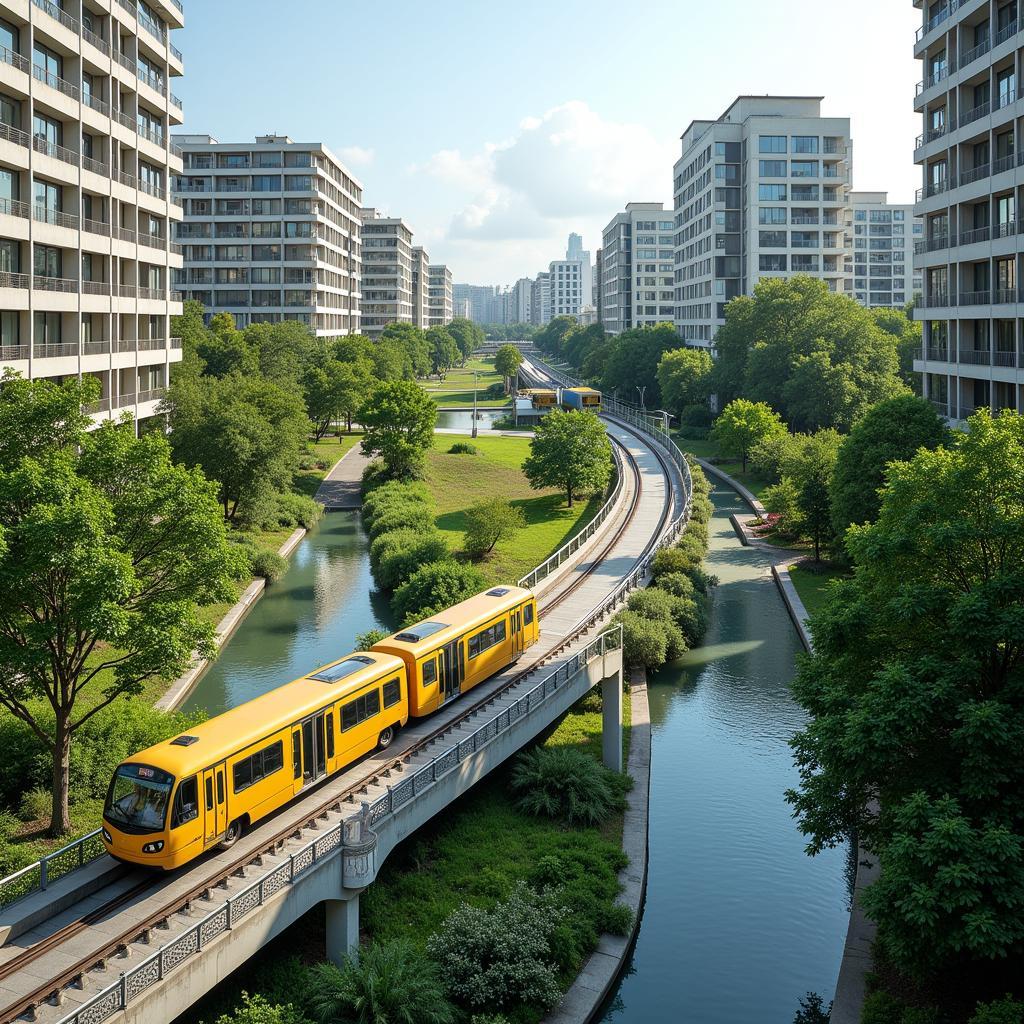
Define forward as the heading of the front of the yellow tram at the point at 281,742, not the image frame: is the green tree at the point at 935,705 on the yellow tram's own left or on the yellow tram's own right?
on the yellow tram's own left

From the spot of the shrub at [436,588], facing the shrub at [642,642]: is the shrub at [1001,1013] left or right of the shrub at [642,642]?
right

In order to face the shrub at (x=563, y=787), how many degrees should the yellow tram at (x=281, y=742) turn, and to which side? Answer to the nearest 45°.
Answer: approximately 180°

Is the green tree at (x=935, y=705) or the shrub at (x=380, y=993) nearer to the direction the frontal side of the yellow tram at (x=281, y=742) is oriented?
the shrub

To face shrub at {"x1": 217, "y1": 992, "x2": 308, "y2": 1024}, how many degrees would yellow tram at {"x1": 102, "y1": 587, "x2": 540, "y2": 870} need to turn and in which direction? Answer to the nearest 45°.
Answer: approximately 45° to its left

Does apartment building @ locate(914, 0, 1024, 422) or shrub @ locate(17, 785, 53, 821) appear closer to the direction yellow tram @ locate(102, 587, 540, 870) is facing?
the shrub

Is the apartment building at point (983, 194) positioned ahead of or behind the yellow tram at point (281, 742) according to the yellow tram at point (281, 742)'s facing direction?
behind

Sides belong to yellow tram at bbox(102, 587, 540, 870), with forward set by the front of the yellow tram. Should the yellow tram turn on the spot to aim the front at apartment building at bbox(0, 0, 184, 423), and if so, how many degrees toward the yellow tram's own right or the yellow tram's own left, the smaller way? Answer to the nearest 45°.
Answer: approximately 135° to the yellow tram's own right

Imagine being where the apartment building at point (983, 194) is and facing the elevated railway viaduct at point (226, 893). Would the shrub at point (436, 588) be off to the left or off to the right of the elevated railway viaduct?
right

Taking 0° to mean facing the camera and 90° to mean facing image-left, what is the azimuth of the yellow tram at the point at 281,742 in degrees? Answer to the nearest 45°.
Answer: approximately 45°
